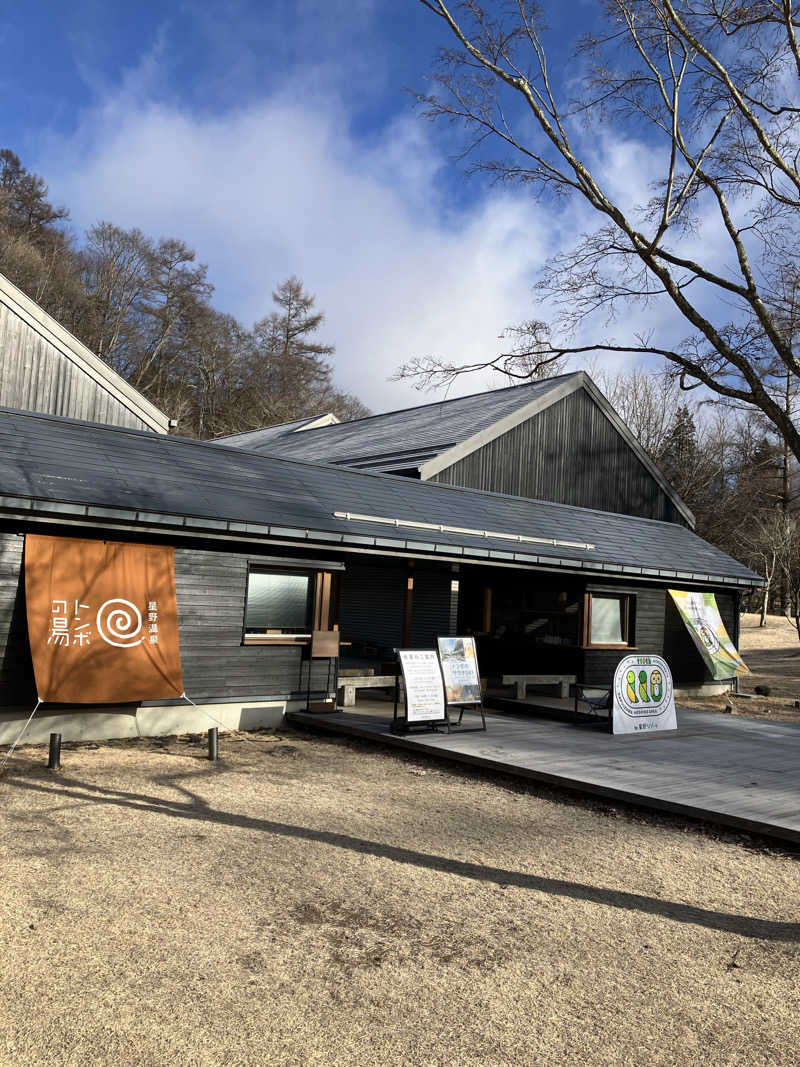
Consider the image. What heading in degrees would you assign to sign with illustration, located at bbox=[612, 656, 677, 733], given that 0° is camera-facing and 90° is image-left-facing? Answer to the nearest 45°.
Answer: approximately 0°

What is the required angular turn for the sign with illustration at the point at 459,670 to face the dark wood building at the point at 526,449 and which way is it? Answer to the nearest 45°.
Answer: approximately 180°

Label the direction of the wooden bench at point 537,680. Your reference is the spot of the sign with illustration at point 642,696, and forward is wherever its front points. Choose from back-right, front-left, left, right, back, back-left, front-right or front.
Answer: back-right

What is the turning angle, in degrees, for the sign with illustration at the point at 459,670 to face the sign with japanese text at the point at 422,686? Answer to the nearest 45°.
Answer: approximately 45° to its right

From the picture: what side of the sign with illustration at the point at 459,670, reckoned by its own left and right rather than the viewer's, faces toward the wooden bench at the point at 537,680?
back

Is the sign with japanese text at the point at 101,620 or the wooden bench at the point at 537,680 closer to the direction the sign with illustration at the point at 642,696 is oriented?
the sign with japanese text

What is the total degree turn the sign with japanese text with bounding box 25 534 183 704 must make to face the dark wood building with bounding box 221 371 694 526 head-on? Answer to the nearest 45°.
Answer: approximately 135° to its left

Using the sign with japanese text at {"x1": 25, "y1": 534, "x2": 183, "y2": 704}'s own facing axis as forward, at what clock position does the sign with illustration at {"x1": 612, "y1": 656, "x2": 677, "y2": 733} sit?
The sign with illustration is roughly at 9 o'clock from the sign with japanese text.
